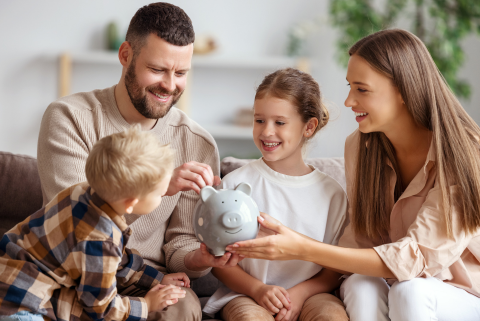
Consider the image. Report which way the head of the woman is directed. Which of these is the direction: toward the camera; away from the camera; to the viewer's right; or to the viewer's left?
to the viewer's left

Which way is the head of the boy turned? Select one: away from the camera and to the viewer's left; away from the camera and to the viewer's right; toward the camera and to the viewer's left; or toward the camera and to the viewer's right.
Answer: away from the camera and to the viewer's right

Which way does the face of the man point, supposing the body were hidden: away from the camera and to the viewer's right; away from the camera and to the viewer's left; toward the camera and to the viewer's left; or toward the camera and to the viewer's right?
toward the camera and to the viewer's right

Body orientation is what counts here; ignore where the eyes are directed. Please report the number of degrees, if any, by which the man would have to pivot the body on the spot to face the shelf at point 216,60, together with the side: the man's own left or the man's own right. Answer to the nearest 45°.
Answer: approximately 135° to the man's own left

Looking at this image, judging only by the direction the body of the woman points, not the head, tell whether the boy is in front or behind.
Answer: in front

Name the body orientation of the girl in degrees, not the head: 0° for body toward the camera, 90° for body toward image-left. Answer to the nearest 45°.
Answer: approximately 0°

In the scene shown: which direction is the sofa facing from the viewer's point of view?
toward the camera

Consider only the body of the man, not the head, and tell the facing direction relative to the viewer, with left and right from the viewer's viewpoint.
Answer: facing the viewer and to the right of the viewer

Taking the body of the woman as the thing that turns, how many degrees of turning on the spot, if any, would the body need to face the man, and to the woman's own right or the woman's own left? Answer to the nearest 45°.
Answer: approximately 45° to the woman's own right

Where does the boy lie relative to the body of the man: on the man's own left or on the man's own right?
on the man's own right

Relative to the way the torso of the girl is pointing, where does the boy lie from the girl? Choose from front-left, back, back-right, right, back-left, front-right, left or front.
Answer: front-right

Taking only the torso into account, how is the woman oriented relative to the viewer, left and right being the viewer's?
facing the viewer and to the left of the viewer
